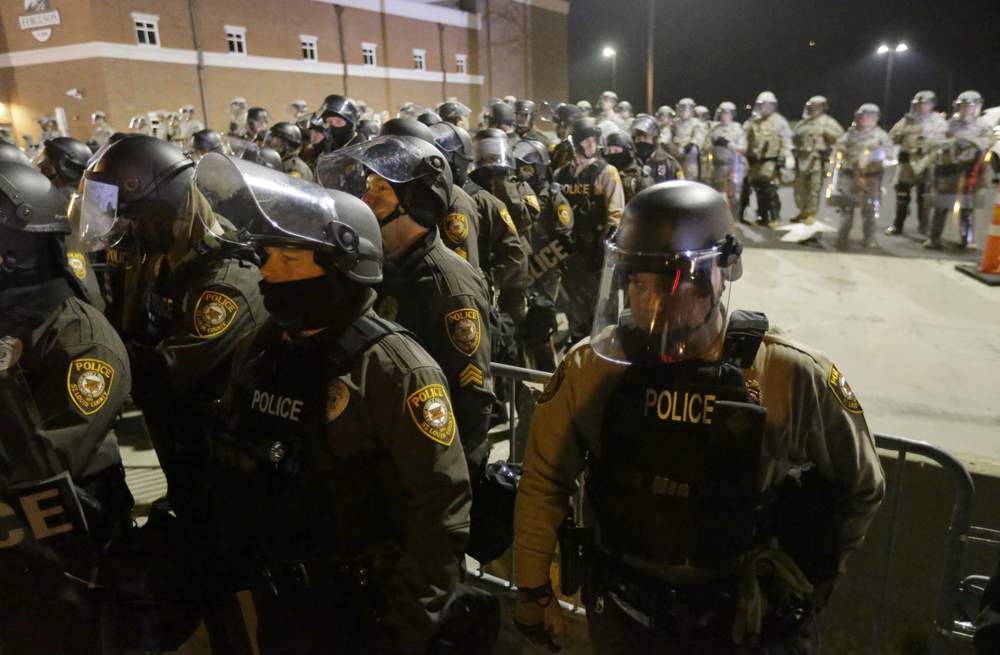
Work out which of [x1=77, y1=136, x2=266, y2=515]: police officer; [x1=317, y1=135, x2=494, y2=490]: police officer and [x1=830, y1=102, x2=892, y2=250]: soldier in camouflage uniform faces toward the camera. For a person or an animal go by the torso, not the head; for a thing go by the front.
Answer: [x1=830, y1=102, x2=892, y2=250]: soldier in camouflage uniform

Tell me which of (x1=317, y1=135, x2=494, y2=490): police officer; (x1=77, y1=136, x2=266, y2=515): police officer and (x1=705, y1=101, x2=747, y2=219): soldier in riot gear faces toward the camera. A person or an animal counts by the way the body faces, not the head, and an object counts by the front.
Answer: (x1=705, y1=101, x2=747, y2=219): soldier in riot gear

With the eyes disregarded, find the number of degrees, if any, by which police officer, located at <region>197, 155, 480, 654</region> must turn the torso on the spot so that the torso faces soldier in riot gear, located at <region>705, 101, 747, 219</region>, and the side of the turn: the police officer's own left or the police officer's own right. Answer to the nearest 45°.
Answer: approximately 180°

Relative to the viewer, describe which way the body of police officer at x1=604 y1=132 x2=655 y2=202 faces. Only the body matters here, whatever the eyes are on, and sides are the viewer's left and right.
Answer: facing the viewer and to the left of the viewer

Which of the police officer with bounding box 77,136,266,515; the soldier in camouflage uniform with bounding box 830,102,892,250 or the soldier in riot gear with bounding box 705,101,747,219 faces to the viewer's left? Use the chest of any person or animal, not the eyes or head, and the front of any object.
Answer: the police officer with bounding box 77,136,266,515

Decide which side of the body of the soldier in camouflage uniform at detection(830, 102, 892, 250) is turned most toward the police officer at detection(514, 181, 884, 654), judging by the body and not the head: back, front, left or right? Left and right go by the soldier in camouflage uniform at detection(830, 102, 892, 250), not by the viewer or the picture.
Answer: front

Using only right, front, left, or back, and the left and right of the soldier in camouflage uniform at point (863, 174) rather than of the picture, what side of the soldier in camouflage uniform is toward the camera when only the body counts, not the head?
front

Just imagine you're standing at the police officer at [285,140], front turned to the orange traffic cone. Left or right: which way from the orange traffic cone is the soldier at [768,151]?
left

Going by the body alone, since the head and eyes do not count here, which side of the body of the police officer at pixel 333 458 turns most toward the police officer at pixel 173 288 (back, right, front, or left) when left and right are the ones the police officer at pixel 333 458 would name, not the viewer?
right

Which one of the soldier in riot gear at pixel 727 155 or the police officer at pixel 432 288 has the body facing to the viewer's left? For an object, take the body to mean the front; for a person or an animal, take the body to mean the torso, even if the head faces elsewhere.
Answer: the police officer at pixel 432 288

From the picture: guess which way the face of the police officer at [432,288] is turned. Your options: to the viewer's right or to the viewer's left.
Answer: to the viewer's left
